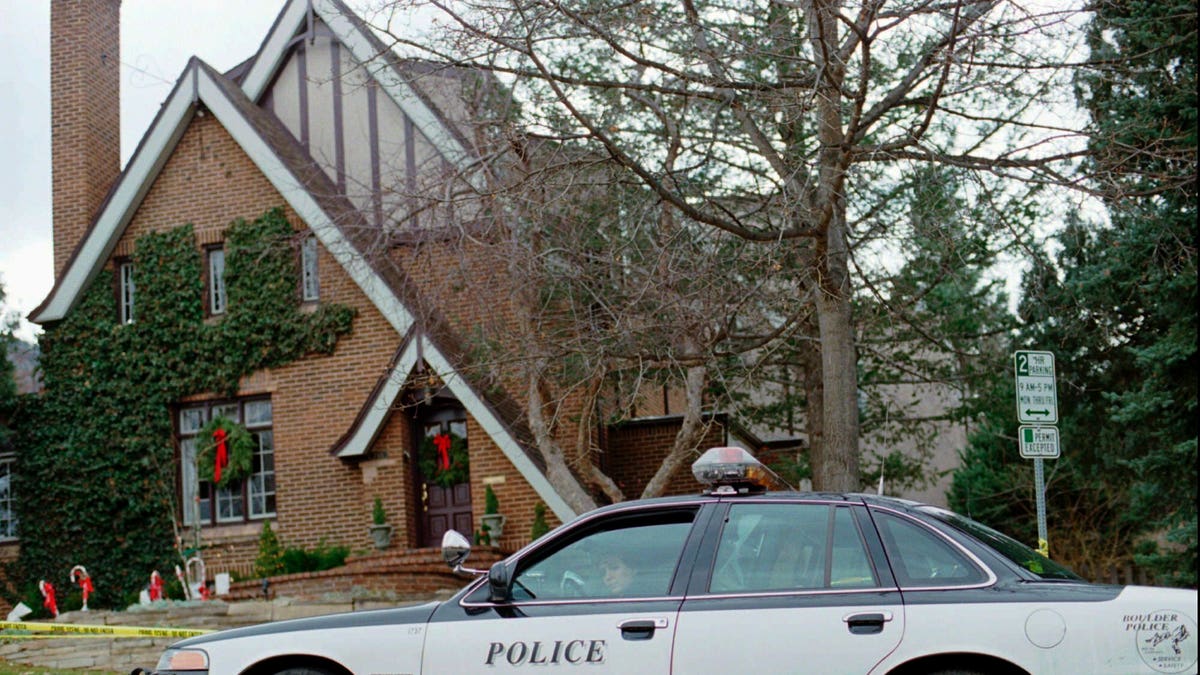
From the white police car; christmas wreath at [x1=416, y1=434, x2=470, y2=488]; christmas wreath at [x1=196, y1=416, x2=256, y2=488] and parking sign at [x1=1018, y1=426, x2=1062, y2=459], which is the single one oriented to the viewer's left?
the white police car

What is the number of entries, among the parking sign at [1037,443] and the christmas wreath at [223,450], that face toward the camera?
2

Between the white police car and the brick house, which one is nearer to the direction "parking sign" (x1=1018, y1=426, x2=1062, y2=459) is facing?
the white police car

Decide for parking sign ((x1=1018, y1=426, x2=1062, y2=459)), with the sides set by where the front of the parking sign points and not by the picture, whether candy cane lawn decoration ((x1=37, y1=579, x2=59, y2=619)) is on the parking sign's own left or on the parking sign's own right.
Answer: on the parking sign's own right

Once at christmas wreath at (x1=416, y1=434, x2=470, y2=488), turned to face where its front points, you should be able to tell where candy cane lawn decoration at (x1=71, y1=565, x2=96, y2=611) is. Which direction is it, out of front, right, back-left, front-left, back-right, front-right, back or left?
right

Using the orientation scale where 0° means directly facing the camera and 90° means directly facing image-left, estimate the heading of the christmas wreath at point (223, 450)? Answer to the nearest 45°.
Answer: approximately 0°

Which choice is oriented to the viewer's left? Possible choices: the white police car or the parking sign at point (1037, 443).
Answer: the white police car

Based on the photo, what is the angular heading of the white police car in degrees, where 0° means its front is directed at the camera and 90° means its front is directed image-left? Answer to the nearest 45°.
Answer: approximately 90°

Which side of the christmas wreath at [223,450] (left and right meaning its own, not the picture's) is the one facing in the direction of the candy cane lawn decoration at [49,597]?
right

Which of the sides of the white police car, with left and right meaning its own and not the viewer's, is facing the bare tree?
right

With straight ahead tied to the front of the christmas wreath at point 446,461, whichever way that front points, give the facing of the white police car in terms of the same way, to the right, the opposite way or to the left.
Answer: to the right
